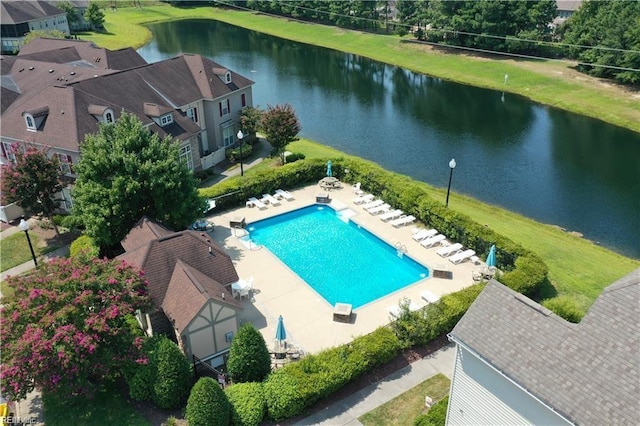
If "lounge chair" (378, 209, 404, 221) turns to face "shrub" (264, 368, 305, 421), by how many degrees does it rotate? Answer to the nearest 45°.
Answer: approximately 45° to its left

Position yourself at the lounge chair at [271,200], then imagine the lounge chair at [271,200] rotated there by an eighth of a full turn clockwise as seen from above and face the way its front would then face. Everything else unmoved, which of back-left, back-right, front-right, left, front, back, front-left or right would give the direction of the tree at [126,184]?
front-right

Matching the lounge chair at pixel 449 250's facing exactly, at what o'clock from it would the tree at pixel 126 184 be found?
The tree is roughly at 1 o'clock from the lounge chair.

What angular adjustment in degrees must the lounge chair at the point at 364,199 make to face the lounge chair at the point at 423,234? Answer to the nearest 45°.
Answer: approximately 90° to its left

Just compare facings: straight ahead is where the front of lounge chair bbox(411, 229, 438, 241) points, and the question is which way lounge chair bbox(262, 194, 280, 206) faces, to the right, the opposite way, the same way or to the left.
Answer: to the left

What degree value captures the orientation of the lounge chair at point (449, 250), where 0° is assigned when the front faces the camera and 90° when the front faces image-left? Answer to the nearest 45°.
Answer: approximately 45°

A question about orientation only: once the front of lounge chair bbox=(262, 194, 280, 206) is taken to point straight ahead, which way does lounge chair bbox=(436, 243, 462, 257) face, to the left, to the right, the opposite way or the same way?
to the right

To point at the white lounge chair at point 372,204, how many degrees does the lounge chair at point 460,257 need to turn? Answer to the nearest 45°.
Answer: approximately 90° to its right

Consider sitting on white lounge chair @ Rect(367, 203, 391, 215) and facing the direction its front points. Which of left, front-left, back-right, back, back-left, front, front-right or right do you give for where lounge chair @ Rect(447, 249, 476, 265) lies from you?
left

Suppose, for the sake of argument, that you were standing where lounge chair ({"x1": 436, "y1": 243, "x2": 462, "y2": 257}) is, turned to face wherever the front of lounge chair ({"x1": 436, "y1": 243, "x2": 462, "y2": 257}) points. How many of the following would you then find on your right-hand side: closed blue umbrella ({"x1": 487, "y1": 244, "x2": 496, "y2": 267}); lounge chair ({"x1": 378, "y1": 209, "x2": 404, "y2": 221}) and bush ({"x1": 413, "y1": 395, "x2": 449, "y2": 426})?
1

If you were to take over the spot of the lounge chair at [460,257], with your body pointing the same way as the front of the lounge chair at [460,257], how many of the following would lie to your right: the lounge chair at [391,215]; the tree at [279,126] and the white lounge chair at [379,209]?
3

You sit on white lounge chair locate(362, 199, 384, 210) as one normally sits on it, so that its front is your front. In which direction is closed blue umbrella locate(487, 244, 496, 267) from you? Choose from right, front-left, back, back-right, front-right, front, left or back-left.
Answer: left

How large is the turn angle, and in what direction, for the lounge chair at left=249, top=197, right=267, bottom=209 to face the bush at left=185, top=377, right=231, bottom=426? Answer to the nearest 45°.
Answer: approximately 45° to its right

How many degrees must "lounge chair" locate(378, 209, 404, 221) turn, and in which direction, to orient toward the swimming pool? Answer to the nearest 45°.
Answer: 0° — it already faces it

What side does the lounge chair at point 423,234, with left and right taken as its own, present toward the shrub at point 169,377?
front
